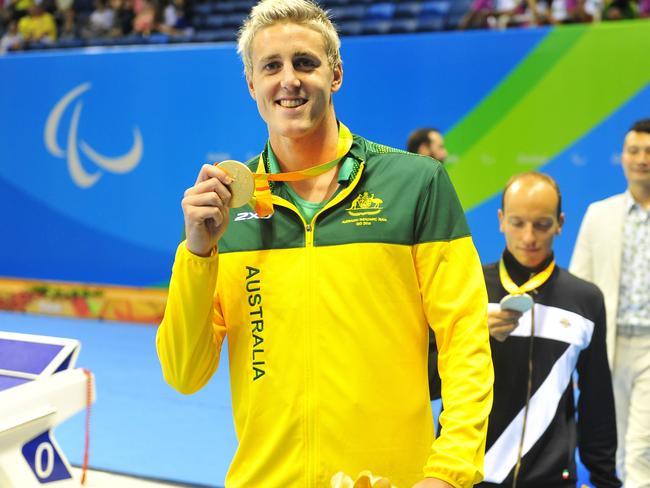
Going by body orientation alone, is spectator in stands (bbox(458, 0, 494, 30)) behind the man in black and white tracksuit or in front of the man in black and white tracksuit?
behind

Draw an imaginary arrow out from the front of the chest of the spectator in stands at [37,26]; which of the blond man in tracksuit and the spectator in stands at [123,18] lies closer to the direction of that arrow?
the blond man in tracksuit

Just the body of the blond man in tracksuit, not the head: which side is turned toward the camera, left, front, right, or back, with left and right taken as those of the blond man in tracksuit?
front

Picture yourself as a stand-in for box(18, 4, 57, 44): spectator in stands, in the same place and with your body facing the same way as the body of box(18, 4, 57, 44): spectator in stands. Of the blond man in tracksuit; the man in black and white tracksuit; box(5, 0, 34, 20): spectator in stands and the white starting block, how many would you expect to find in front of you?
3

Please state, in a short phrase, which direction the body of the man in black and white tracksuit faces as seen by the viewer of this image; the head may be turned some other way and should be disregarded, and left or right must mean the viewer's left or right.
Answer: facing the viewer
